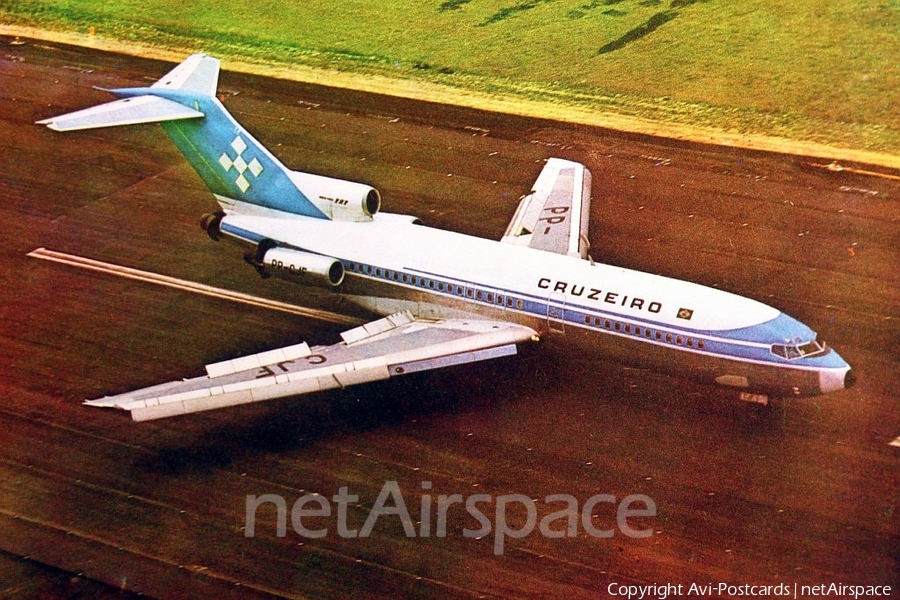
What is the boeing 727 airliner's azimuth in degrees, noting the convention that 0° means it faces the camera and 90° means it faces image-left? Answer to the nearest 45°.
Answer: approximately 315°
